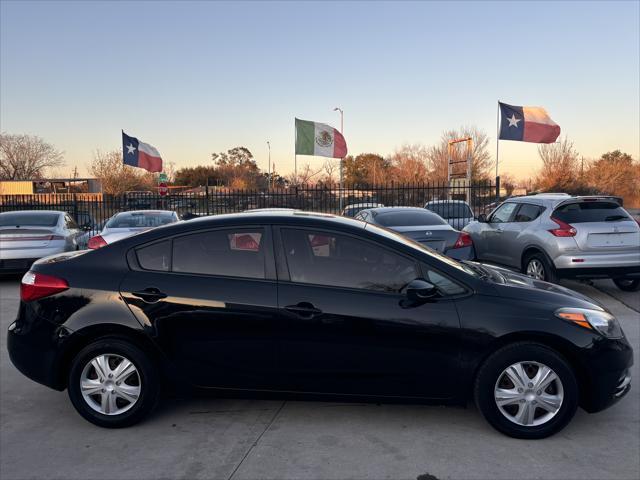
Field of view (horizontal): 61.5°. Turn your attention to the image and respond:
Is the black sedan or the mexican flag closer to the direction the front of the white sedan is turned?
the mexican flag

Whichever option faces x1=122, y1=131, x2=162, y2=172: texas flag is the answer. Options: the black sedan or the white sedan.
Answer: the white sedan

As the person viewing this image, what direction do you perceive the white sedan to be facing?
facing away from the viewer

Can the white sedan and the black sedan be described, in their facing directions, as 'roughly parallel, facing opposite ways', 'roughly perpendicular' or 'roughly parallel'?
roughly perpendicular

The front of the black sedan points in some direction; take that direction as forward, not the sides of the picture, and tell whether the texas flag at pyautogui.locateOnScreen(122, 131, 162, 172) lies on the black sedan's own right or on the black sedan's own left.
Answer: on the black sedan's own left

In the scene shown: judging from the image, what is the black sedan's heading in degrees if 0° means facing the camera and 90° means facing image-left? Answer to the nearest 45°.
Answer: approximately 270°

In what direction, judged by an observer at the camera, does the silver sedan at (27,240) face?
facing away from the viewer

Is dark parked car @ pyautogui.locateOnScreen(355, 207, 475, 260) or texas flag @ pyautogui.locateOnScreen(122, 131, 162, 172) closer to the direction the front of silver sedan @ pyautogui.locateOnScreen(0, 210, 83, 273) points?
the texas flag

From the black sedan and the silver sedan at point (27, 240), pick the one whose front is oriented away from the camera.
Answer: the silver sedan

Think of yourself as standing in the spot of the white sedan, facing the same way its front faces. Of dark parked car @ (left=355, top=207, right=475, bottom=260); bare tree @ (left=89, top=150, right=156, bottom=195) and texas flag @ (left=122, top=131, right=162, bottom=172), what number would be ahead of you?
2

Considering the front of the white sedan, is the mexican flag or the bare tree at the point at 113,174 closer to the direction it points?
the bare tree

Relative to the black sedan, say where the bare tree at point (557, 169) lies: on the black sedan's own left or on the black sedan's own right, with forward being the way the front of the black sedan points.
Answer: on the black sedan's own left

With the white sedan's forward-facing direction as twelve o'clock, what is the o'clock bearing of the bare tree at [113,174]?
The bare tree is roughly at 12 o'clock from the white sedan.

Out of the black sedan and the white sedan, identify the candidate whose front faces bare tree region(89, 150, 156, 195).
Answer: the white sedan

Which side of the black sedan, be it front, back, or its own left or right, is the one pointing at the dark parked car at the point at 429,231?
left

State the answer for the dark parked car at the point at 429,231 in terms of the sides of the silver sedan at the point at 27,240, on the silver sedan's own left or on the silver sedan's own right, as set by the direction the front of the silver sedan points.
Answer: on the silver sedan's own right
